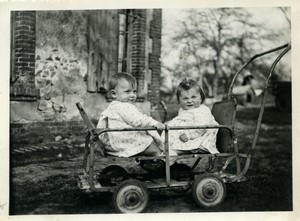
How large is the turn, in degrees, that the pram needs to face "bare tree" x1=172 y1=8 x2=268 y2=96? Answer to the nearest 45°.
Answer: approximately 90° to its right

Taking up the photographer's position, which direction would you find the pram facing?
facing to the left of the viewer

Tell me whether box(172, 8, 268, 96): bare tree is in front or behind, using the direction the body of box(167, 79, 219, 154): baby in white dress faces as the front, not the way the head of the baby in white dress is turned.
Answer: behind

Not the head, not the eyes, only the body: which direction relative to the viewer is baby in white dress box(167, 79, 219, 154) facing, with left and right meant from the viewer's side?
facing the viewer and to the left of the viewer
